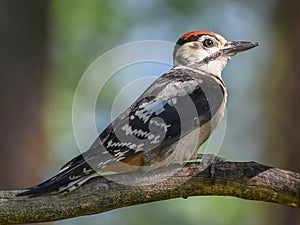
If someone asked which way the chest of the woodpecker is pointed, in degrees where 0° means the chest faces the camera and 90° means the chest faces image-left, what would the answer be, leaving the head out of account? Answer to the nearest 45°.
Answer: approximately 270°
